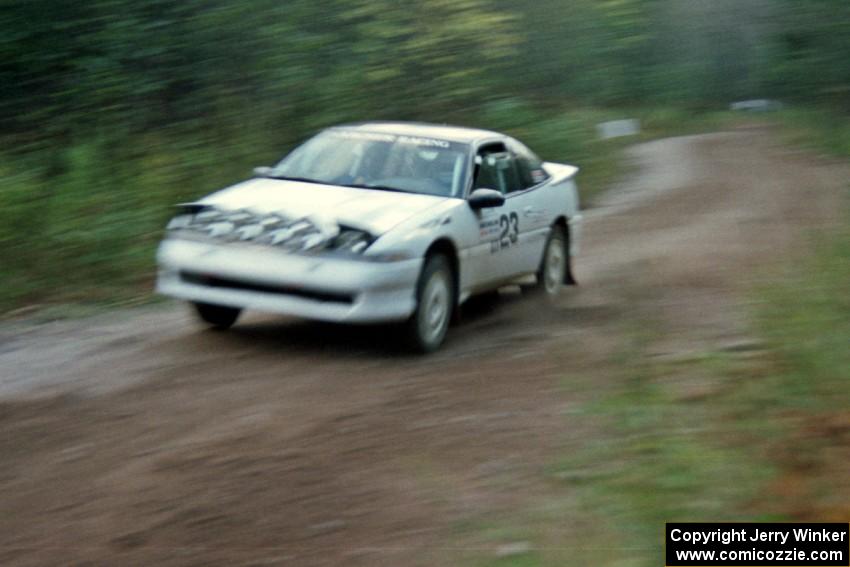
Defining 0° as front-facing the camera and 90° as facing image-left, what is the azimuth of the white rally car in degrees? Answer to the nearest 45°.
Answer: approximately 45°
